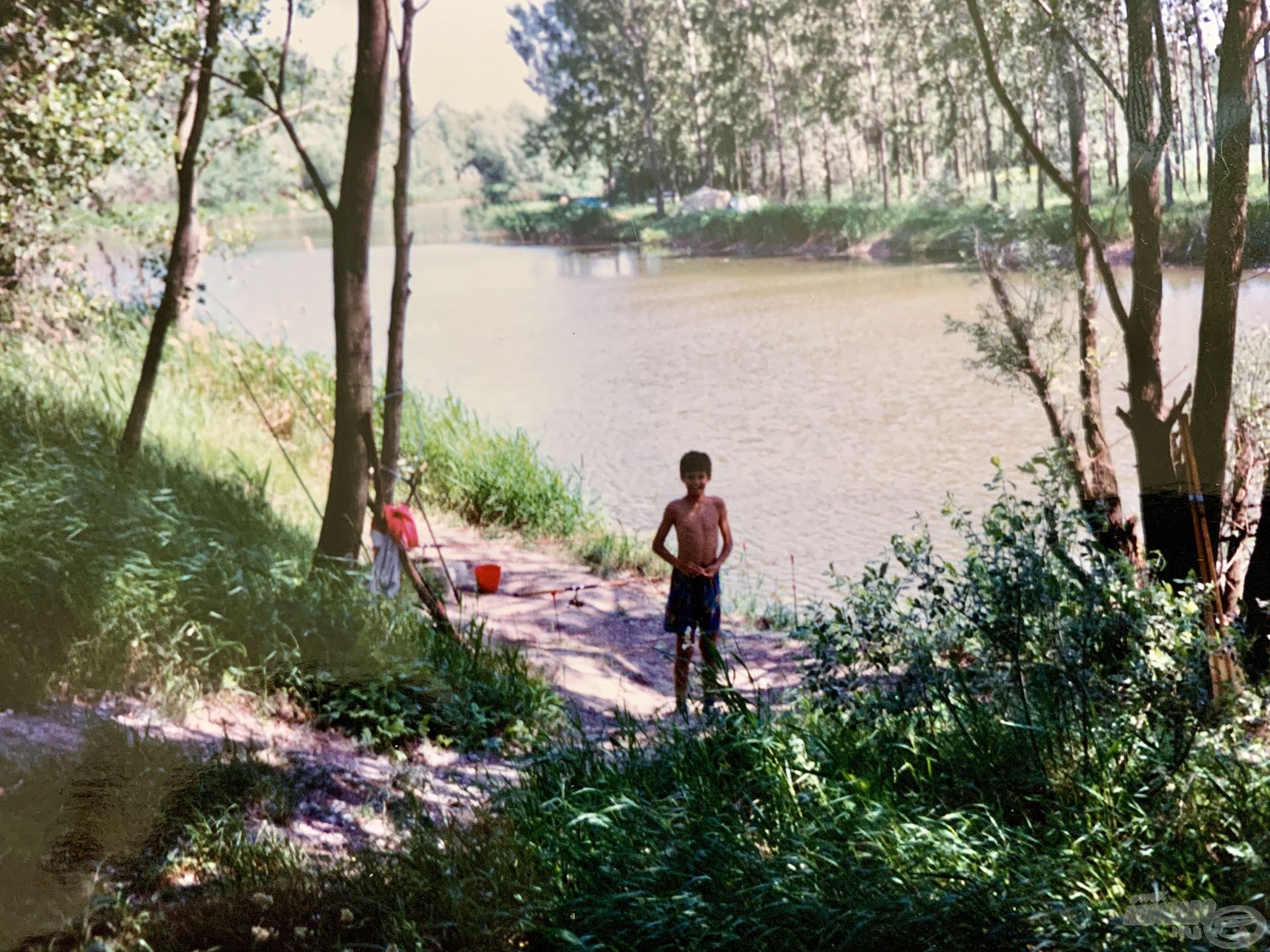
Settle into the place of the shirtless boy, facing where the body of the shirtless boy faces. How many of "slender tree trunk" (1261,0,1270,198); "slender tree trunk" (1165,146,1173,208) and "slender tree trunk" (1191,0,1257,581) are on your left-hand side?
3

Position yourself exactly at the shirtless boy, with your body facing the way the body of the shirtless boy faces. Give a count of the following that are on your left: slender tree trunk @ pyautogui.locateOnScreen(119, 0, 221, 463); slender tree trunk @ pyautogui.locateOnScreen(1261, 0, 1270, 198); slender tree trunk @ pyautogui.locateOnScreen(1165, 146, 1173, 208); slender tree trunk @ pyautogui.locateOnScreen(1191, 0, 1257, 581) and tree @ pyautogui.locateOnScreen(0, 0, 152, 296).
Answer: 3

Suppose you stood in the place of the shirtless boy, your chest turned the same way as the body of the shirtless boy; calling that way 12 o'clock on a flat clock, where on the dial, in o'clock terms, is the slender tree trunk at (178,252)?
The slender tree trunk is roughly at 4 o'clock from the shirtless boy.

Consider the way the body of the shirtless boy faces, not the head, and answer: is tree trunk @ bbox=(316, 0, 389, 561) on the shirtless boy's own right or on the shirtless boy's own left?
on the shirtless boy's own right

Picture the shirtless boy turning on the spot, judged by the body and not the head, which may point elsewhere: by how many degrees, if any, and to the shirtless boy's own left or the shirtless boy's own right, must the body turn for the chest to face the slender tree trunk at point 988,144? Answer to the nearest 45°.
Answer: approximately 135° to the shirtless boy's own left

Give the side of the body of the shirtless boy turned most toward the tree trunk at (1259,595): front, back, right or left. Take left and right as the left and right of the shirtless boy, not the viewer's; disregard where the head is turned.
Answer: left

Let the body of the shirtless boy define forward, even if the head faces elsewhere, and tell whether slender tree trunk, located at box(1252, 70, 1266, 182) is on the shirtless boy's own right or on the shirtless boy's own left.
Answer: on the shirtless boy's own left

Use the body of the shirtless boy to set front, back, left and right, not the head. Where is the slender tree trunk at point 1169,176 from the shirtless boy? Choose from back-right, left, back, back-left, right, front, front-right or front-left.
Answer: left

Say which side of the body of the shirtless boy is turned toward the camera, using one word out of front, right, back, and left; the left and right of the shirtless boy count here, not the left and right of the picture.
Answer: front

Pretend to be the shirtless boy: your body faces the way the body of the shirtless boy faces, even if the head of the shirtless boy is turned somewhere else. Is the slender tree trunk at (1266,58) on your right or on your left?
on your left

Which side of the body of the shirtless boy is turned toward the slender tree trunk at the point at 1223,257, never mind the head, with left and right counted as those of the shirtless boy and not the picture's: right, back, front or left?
left
